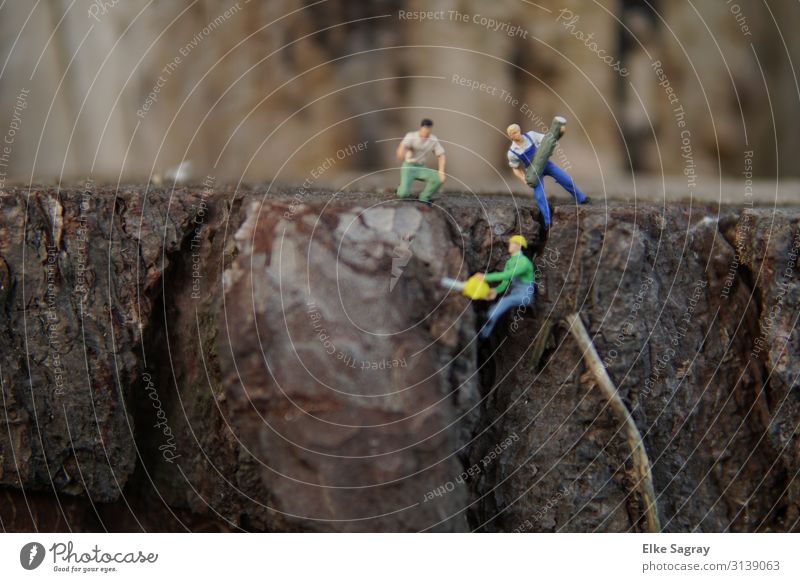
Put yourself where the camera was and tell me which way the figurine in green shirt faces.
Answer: facing to the left of the viewer
